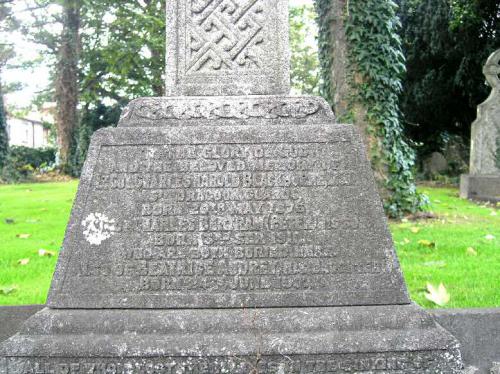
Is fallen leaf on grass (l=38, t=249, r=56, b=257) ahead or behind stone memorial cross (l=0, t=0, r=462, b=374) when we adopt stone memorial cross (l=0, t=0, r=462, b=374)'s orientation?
behind

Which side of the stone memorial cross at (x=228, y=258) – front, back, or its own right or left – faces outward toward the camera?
front

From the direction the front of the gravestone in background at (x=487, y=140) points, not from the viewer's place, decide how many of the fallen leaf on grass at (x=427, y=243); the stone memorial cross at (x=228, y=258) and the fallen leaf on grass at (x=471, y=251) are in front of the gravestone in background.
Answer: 3

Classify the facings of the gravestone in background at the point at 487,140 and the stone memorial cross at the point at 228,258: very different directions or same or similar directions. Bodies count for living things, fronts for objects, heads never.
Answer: same or similar directions

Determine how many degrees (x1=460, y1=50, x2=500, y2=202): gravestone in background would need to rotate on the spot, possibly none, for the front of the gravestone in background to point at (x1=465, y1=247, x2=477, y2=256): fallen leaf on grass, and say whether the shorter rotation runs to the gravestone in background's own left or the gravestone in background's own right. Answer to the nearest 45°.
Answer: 0° — it already faces it

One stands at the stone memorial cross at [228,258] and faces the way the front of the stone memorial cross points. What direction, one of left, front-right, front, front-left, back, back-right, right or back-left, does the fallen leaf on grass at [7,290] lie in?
back-right

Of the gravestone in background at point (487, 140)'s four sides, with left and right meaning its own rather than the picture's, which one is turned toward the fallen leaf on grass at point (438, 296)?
front

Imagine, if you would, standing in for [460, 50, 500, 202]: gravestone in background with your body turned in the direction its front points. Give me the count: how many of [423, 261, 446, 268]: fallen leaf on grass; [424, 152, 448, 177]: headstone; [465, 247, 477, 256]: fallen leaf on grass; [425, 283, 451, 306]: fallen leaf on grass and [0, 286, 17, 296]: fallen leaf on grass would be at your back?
1

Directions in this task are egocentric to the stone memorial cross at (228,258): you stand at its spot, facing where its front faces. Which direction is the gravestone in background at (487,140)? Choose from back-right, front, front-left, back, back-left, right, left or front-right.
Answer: back-left

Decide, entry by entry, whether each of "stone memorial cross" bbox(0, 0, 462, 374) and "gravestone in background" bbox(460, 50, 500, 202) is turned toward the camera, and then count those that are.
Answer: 2

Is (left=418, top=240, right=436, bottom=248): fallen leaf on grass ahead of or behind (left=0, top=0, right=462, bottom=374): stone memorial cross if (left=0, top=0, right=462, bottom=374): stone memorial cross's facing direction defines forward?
behind

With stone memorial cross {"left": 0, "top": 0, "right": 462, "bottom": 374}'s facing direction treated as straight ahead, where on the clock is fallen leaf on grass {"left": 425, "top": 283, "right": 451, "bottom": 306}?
The fallen leaf on grass is roughly at 8 o'clock from the stone memorial cross.

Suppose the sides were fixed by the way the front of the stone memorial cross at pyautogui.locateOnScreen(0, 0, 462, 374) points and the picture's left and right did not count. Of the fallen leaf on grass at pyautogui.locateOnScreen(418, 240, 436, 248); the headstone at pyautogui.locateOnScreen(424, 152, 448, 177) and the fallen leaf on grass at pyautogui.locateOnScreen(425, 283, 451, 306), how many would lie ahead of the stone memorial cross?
0

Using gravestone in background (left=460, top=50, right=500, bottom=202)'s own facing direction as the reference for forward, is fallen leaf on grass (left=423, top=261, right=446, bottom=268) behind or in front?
in front

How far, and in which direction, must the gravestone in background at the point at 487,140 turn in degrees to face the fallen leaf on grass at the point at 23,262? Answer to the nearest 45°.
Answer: approximately 45° to its right

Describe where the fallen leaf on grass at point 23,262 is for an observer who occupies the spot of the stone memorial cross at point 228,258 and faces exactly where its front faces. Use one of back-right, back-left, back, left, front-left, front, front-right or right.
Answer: back-right

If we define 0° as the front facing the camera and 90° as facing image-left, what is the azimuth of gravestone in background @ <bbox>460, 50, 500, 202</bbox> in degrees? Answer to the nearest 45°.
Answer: approximately 0°
